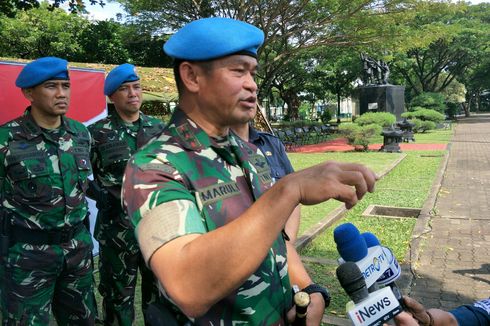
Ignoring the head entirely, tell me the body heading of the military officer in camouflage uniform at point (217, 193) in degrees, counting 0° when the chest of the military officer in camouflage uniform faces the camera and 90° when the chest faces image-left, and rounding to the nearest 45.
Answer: approximately 315°

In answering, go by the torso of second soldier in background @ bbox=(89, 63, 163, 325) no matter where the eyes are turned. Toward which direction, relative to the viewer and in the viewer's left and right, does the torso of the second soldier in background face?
facing the viewer and to the right of the viewer

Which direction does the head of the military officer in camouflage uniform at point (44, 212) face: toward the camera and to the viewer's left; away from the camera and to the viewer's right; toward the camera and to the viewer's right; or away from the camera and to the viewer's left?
toward the camera and to the viewer's right

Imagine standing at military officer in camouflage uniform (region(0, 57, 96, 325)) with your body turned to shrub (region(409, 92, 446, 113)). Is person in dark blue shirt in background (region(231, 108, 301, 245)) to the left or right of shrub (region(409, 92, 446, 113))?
right

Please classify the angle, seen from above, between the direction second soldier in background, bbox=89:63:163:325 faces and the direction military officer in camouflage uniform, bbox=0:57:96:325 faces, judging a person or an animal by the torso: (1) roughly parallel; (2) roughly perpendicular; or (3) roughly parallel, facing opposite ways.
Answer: roughly parallel

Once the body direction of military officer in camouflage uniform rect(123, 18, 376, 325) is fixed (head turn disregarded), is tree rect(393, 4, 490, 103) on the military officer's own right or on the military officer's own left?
on the military officer's own left

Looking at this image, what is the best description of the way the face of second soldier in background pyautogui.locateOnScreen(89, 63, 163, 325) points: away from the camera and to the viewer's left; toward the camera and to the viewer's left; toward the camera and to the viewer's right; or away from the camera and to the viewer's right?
toward the camera and to the viewer's right
